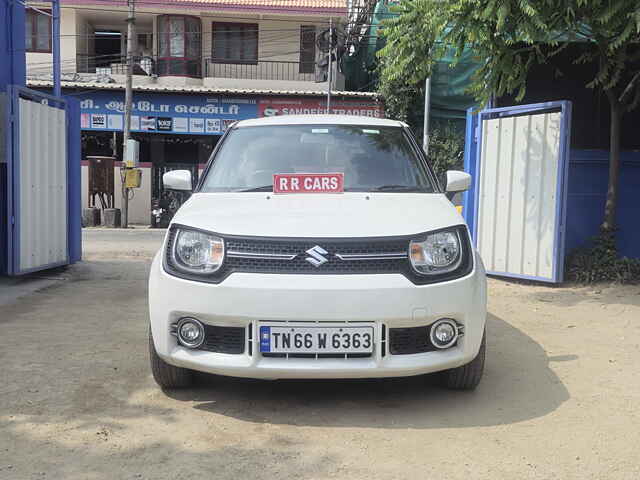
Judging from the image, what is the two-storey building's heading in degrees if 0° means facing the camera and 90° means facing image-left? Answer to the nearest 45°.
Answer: approximately 0°

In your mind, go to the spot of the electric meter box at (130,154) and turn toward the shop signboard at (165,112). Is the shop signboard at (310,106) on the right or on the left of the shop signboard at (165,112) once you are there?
right

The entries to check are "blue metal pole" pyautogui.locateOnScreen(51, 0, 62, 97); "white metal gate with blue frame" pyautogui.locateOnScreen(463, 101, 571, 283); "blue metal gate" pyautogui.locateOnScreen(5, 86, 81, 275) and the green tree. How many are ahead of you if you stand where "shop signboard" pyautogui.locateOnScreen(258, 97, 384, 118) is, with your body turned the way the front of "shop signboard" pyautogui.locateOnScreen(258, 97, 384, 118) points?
4

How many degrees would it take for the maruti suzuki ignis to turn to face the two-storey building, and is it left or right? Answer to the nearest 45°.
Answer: approximately 180°

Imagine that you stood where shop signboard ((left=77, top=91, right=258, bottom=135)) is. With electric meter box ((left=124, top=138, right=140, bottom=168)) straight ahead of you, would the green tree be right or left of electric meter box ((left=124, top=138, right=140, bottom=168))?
left

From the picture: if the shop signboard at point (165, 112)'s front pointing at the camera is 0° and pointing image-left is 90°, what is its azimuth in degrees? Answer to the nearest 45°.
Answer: approximately 0°

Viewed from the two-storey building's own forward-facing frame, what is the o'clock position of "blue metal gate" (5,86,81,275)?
The blue metal gate is roughly at 12 o'clock from the two-storey building.
